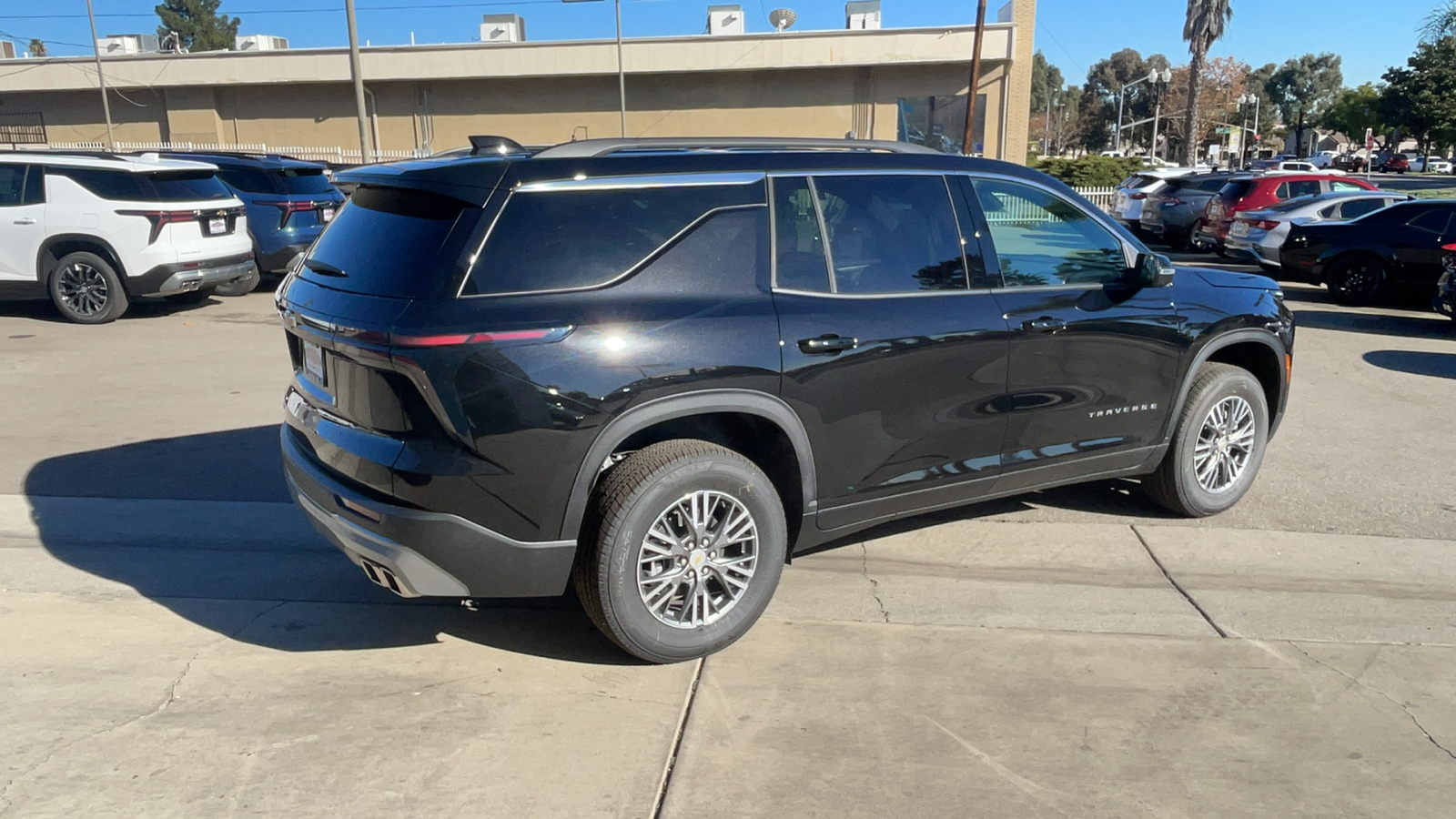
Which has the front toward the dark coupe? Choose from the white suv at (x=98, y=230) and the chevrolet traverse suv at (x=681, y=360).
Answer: the chevrolet traverse suv

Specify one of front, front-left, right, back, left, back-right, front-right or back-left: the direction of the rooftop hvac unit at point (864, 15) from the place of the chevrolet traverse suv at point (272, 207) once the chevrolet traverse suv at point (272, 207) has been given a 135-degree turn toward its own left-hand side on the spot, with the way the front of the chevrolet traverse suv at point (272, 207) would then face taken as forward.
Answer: back-left

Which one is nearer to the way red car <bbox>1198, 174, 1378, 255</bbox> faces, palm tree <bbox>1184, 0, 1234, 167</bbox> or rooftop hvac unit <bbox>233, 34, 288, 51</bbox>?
the palm tree

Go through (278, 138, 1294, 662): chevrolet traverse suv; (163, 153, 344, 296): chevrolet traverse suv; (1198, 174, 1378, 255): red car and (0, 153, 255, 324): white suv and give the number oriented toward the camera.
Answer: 0

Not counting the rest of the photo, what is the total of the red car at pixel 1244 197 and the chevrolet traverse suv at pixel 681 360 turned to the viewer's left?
0

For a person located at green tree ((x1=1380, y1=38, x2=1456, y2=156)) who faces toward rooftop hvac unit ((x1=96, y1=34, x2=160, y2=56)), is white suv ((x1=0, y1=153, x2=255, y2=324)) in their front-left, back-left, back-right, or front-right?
front-left

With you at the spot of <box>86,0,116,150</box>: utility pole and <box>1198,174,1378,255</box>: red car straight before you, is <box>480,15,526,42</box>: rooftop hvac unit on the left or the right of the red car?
left

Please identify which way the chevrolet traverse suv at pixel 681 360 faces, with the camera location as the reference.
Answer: facing away from the viewer and to the right of the viewer

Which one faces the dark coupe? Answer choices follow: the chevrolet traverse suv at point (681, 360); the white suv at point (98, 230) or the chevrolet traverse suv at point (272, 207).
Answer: the chevrolet traverse suv at point (681, 360)

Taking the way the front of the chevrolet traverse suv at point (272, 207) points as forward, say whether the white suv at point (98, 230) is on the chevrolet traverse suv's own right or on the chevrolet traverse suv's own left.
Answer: on the chevrolet traverse suv's own left

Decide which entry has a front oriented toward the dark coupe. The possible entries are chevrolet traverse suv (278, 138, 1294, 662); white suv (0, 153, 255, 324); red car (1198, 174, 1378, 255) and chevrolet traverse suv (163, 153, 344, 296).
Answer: chevrolet traverse suv (278, 138, 1294, 662)

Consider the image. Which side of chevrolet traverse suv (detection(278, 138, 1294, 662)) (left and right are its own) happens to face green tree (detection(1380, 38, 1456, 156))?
front

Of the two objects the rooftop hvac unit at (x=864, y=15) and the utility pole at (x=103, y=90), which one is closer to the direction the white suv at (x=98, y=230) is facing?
the utility pole

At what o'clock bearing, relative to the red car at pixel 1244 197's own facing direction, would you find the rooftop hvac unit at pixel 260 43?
The rooftop hvac unit is roughly at 8 o'clock from the red car.

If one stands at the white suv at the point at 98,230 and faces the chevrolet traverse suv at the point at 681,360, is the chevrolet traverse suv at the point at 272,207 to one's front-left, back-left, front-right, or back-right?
back-left
